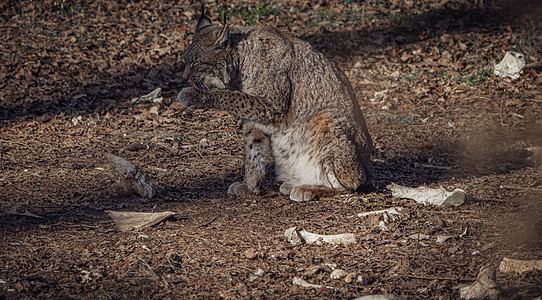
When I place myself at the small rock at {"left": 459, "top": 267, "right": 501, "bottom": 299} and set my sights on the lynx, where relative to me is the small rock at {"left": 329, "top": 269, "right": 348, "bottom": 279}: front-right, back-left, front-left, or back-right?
front-left

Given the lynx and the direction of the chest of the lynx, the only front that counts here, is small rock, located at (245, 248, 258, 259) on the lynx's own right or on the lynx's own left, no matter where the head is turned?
on the lynx's own left

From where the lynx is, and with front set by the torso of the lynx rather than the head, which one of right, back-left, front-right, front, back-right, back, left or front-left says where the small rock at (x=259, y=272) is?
left

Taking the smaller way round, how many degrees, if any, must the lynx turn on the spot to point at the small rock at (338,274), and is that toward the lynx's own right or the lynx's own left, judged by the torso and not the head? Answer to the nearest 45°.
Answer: approximately 90° to the lynx's own left

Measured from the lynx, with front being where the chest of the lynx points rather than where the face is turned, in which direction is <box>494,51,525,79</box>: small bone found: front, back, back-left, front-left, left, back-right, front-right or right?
back-right

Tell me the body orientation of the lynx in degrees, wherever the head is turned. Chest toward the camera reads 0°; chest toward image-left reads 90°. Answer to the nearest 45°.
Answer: approximately 90°

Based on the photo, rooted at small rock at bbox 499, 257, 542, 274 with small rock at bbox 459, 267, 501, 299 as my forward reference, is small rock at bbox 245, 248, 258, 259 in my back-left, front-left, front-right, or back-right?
front-right

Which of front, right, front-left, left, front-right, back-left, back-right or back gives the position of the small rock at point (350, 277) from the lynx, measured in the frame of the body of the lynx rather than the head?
left

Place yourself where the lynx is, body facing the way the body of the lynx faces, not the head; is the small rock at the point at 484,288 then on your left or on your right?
on your left

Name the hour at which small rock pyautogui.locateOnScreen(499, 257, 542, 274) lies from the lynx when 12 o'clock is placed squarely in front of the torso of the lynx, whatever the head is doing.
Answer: The small rock is roughly at 8 o'clock from the lynx.
